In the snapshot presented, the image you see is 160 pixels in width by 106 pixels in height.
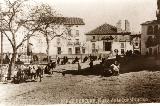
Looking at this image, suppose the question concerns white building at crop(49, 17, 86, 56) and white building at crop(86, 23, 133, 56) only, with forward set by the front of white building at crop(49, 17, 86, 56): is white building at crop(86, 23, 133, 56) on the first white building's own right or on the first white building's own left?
on the first white building's own left

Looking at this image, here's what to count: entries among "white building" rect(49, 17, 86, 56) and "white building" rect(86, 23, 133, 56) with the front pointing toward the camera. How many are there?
2

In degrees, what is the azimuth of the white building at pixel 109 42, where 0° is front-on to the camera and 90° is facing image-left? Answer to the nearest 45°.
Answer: approximately 0°

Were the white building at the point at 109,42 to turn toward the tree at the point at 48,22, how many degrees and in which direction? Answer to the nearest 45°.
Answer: approximately 45° to its right

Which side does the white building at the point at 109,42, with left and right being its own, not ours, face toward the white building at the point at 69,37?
right

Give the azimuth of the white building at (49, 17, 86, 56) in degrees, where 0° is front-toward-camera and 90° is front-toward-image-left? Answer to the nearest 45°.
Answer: approximately 0°
